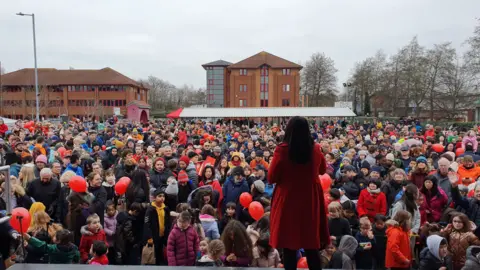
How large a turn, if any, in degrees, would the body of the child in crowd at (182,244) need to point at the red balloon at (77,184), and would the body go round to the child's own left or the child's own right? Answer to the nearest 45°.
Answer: approximately 135° to the child's own right

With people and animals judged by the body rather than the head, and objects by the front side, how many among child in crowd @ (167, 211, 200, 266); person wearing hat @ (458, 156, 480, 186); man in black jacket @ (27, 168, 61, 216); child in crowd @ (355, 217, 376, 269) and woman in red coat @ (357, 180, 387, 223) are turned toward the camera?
5

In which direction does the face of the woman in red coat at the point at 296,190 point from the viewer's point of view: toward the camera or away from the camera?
away from the camera

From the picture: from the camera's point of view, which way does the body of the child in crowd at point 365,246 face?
toward the camera

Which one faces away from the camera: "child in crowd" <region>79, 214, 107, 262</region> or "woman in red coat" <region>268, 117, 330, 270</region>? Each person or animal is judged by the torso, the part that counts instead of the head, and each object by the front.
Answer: the woman in red coat

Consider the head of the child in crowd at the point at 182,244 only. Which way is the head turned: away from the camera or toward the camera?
toward the camera

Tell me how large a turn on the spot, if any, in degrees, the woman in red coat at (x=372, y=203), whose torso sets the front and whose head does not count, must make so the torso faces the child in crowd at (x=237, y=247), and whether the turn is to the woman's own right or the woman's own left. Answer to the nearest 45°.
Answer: approximately 45° to the woman's own right

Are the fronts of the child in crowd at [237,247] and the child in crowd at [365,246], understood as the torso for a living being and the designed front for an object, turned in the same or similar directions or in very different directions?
same or similar directions

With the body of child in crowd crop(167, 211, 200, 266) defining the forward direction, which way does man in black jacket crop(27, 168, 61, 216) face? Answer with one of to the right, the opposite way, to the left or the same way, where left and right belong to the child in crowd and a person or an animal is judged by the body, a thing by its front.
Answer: the same way

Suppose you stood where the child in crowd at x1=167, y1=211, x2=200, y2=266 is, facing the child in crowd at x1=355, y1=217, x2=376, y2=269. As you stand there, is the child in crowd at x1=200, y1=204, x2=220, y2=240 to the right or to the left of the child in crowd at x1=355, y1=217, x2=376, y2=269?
left

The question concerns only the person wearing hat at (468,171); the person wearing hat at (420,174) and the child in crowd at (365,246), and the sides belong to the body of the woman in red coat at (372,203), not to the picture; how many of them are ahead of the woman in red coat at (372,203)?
1

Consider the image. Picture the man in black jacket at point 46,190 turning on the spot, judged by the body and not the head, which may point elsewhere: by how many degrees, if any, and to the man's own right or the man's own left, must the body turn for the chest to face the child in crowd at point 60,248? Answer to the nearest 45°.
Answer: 0° — they already face them

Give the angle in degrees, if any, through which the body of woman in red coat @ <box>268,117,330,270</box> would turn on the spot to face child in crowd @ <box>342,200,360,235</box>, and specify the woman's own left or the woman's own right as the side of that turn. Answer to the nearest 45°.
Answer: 0° — they already face them

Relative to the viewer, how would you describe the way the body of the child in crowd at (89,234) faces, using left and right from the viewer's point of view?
facing the viewer and to the right of the viewer

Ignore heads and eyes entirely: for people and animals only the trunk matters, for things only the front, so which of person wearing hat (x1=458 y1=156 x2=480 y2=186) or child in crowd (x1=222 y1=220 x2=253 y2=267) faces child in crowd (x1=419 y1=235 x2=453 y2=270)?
the person wearing hat

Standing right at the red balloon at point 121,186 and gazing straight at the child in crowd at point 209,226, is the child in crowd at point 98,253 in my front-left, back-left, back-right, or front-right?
front-right

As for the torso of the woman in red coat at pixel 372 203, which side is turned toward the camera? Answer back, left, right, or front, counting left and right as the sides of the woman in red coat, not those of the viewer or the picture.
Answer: front

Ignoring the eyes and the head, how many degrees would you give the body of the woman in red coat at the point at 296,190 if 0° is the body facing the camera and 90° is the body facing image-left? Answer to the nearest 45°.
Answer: approximately 180°

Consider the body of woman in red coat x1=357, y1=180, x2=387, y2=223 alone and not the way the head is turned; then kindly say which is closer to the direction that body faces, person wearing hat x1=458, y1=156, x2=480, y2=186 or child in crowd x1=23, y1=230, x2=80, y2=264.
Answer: the child in crowd

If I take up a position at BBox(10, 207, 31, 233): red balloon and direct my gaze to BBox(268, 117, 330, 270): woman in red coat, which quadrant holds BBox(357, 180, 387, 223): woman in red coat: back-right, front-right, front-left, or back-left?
front-left
